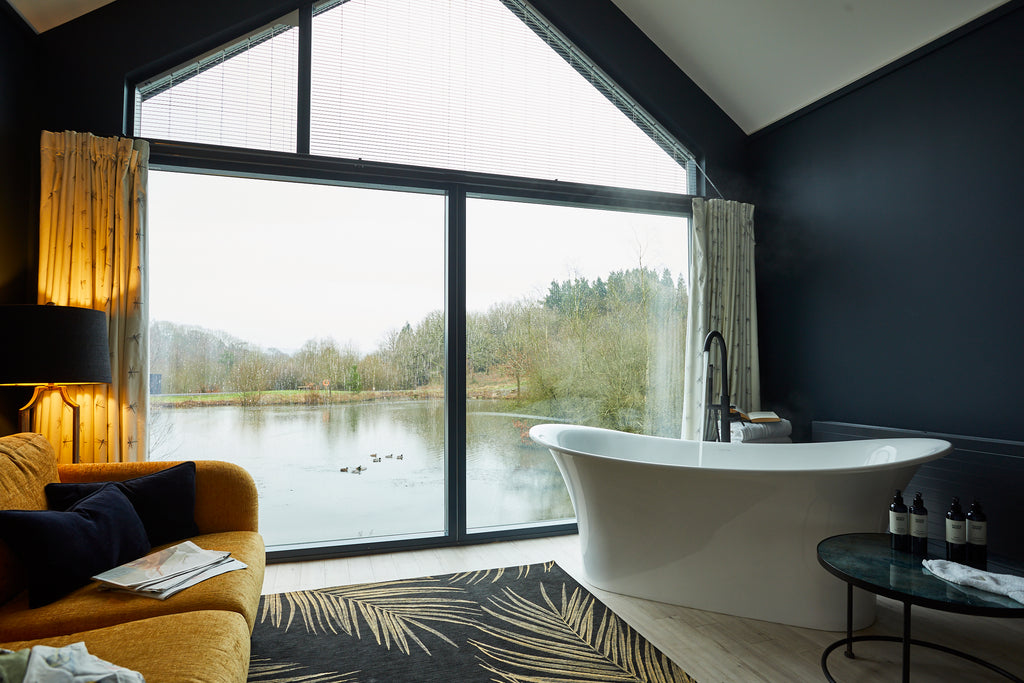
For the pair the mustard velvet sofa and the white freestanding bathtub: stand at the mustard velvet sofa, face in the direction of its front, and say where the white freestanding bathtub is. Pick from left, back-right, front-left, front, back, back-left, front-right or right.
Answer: front

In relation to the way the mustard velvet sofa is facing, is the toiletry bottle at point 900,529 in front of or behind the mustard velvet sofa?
in front

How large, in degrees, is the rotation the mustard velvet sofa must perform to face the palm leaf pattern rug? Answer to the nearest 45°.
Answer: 0° — it already faces it

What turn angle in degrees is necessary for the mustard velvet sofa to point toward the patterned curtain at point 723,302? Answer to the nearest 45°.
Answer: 0° — it already faces it

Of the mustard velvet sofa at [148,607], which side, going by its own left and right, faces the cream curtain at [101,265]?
left

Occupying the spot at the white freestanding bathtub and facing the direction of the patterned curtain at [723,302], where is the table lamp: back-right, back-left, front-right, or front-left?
back-left

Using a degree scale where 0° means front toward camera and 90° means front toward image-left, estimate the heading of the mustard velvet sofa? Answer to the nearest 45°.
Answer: approximately 270°

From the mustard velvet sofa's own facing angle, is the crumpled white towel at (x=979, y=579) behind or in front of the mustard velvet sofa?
in front

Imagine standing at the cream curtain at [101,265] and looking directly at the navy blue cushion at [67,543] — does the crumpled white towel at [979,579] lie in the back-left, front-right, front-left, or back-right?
front-left

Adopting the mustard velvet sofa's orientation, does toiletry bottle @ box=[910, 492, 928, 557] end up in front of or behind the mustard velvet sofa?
in front

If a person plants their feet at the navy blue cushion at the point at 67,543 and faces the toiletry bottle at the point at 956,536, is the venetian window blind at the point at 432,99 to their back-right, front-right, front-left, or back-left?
front-left
